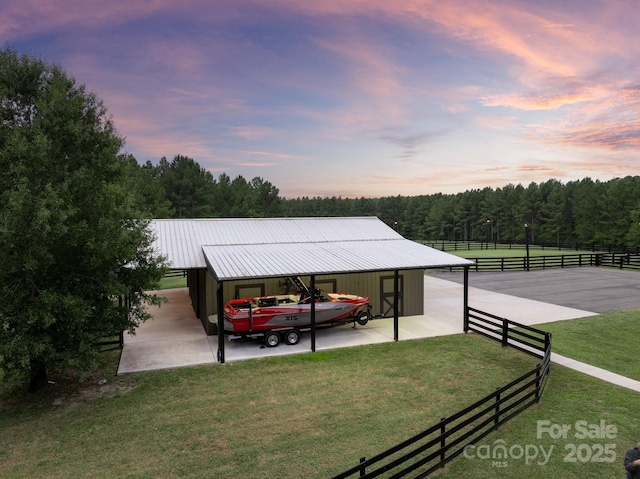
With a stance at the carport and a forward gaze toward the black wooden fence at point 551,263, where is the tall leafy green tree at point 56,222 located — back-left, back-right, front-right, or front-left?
back-right

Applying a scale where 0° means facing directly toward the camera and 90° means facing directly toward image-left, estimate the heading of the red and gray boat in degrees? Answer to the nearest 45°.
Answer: approximately 270°

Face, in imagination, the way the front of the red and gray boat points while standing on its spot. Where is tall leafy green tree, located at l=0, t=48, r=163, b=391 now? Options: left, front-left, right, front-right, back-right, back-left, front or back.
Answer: back-right

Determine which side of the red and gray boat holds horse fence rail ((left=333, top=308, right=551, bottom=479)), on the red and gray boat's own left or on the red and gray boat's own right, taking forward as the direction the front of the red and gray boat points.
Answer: on the red and gray boat's own right

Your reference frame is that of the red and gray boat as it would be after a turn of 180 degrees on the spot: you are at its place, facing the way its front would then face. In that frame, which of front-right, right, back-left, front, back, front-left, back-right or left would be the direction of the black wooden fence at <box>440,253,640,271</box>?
back-right
